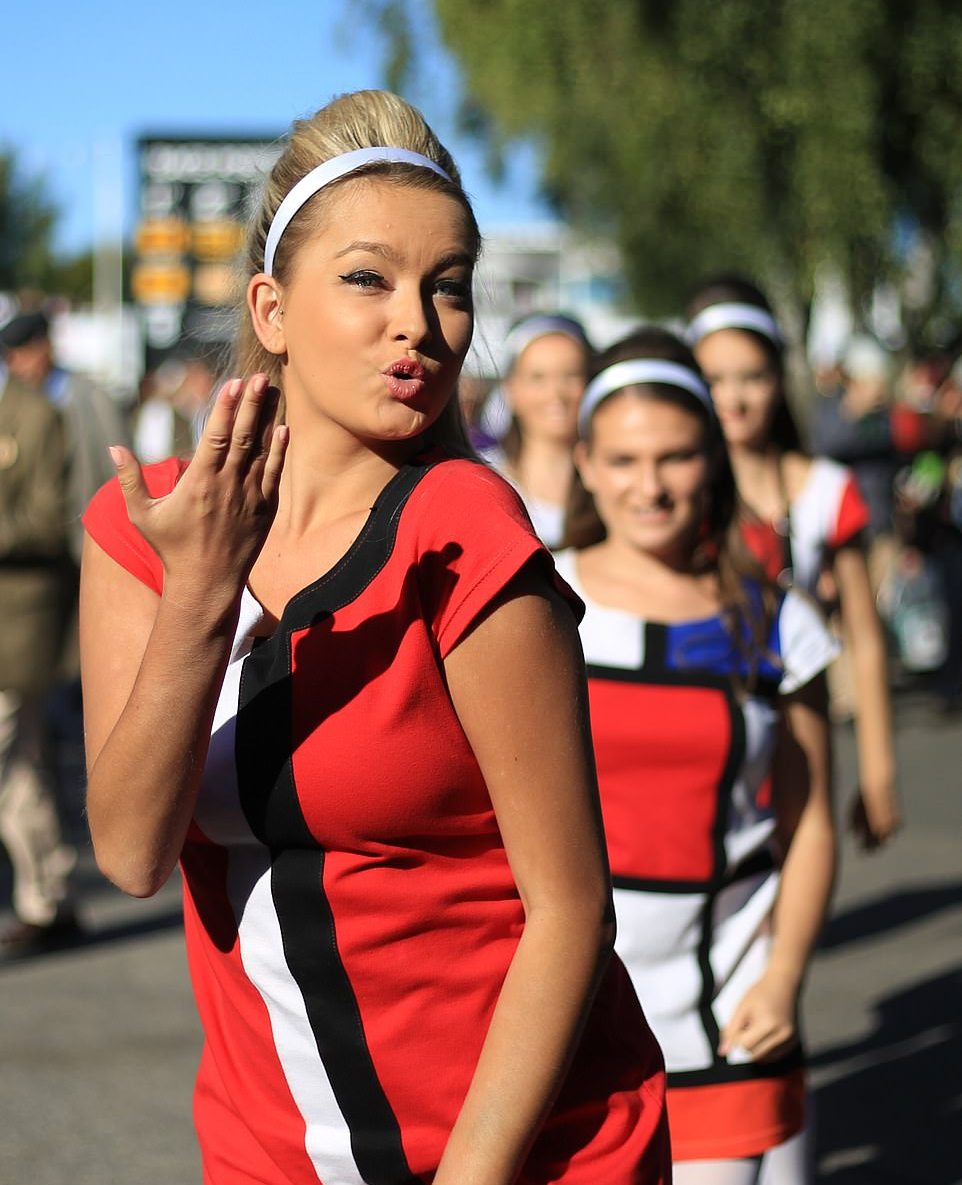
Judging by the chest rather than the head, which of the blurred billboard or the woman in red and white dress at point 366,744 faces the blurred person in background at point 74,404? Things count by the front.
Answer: the blurred billboard

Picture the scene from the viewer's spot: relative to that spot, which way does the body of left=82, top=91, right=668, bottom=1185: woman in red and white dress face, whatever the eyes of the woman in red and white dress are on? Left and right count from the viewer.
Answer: facing the viewer and to the left of the viewer

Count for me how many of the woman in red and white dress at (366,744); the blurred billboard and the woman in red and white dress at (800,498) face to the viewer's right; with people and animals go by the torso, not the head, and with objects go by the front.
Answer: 0

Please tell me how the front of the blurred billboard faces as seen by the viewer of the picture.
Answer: facing the viewer

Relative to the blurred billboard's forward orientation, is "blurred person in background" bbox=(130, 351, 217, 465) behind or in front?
in front

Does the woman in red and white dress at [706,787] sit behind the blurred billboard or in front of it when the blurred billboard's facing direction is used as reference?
in front

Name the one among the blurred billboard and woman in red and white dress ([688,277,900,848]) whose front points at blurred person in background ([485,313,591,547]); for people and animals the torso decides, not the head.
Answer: the blurred billboard

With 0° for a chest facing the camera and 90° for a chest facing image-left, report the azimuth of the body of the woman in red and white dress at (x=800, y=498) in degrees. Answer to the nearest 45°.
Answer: approximately 45°

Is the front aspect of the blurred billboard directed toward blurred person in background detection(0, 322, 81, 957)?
yes

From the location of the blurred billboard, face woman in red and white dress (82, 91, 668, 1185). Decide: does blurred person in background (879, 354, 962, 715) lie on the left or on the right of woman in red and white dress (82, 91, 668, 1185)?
left

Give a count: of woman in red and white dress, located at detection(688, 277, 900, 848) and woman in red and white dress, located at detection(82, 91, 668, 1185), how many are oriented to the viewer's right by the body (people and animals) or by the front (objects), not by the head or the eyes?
0

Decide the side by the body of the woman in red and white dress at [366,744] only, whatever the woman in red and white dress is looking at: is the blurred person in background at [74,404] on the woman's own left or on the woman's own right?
on the woman's own right

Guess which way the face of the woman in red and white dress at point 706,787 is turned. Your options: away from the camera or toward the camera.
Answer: toward the camera

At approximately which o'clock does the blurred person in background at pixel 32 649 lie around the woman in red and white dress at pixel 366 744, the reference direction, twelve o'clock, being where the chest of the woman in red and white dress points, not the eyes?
The blurred person in background is roughly at 4 o'clock from the woman in red and white dress.

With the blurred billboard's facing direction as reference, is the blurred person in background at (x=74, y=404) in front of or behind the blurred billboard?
in front
